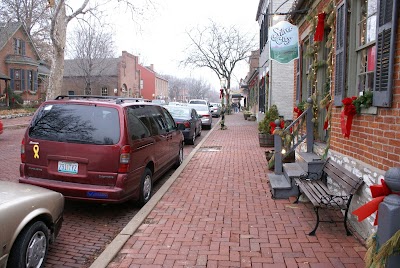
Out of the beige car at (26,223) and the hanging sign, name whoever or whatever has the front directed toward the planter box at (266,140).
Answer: the beige car

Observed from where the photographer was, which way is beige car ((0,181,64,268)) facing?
facing away from the viewer and to the right of the viewer

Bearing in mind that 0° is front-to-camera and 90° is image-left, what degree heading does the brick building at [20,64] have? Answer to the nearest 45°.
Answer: approximately 315°

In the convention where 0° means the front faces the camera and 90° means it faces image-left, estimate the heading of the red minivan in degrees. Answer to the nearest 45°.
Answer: approximately 225°

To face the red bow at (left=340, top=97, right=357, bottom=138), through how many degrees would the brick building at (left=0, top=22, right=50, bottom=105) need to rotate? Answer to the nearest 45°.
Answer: approximately 45° to its right

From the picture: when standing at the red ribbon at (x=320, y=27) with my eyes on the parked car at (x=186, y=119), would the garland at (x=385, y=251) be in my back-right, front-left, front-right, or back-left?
back-left

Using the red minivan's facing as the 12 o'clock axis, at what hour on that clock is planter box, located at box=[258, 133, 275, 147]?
The planter box is roughly at 12 o'clock from the red minivan.

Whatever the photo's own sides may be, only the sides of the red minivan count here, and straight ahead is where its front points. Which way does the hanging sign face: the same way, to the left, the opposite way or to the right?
the opposite way

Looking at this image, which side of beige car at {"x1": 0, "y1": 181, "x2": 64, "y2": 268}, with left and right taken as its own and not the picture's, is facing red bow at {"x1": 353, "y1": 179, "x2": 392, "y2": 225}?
right

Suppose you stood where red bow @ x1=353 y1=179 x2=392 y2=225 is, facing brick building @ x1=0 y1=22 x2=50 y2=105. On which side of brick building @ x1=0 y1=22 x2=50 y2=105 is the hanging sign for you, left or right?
right

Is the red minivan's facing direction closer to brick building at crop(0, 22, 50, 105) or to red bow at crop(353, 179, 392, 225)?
the brick building

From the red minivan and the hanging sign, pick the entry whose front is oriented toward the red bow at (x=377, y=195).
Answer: the hanging sign

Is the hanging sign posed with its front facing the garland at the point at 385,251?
yes
